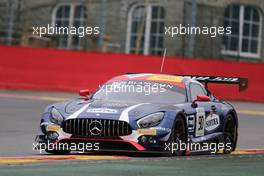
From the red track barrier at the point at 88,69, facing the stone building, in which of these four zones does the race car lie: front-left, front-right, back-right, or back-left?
back-right

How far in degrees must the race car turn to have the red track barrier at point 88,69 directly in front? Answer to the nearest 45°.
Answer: approximately 135° to its right

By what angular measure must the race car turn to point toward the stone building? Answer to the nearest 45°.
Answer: approximately 135° to its right

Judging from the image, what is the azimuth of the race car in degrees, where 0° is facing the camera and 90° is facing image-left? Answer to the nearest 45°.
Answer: approximately 45°
